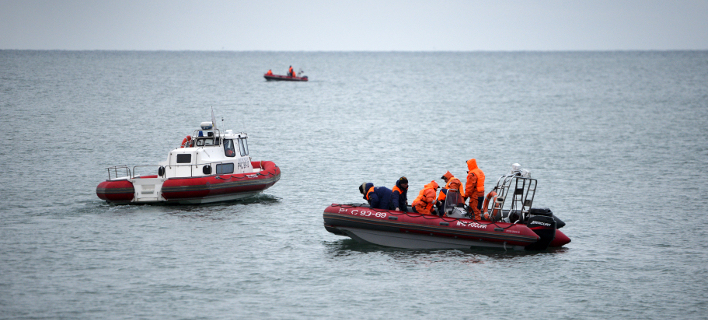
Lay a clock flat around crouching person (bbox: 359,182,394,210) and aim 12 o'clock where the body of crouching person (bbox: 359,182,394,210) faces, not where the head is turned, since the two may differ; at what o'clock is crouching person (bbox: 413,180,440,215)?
crouching person (bbox: 413,180,440,215) is roughly at 6 o'clock from crouching person (bbox: 359,182,394,210).

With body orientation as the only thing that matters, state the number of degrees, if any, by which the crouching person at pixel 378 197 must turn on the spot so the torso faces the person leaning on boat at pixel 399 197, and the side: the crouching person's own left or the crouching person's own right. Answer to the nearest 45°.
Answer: approximately 180°

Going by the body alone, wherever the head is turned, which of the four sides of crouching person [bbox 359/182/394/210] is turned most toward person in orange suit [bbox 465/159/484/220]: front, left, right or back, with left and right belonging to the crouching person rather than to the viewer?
back

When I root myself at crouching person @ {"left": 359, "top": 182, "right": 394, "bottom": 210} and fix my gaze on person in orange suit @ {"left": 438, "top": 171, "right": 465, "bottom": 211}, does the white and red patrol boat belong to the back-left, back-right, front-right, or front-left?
back-left

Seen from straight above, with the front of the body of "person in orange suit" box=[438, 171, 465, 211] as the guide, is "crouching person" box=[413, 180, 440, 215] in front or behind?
in front

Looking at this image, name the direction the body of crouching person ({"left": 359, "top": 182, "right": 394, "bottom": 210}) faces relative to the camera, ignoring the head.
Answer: to the viewer's left

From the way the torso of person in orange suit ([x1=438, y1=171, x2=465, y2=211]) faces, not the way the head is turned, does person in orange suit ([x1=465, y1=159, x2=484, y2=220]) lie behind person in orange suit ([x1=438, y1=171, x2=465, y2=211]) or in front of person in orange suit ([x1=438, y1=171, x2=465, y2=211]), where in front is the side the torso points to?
behind

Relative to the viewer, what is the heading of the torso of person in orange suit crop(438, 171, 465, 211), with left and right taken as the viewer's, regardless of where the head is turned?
facing to the left of the viewer

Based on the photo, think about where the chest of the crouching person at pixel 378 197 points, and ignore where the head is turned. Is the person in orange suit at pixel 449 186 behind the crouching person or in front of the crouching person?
behind
